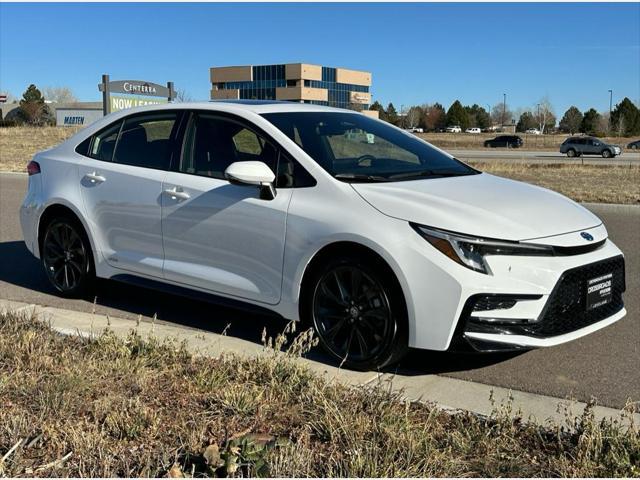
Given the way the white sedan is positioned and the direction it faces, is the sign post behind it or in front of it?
behind

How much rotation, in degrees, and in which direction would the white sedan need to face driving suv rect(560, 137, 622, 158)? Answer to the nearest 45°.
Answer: approximately 135° to its left

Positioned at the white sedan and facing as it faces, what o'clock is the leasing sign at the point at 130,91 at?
The leasing sign is roughly at 7 o'clock from the white sedan.

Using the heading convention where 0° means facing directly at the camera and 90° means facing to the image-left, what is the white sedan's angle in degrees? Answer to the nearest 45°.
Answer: approximately 315°
